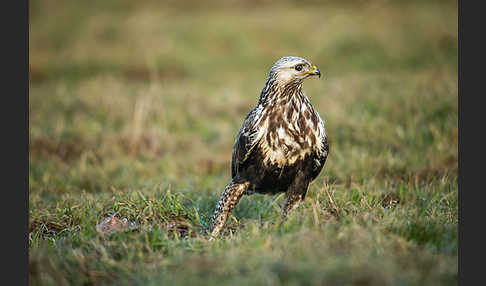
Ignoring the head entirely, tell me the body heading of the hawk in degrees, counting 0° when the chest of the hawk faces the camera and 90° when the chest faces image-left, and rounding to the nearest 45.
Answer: approximately 315°
